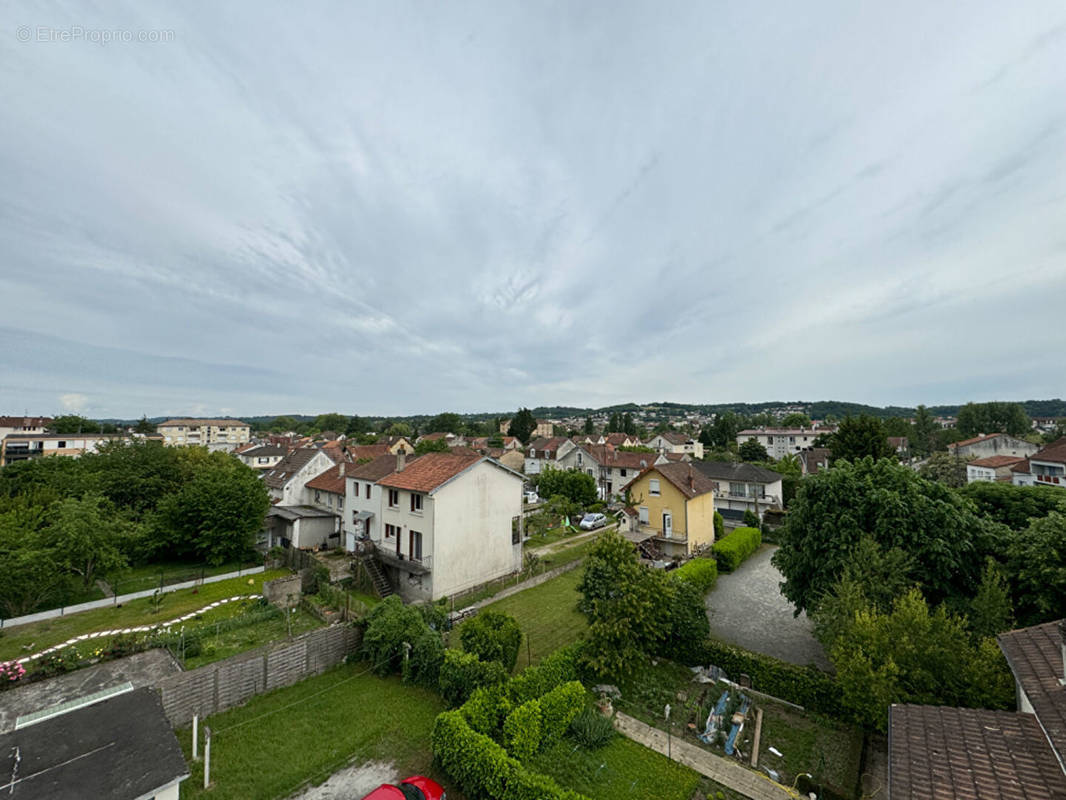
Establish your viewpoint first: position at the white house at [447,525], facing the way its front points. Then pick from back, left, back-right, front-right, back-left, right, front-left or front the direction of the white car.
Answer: back

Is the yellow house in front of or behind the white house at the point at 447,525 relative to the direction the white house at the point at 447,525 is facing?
behind

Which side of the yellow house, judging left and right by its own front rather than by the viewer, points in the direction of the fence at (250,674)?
front

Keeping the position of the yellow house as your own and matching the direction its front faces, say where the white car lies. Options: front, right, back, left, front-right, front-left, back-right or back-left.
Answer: right

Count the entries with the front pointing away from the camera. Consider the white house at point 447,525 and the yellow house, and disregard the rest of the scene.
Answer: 0

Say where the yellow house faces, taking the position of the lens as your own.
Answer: facing the viewer and to the left of the viewer

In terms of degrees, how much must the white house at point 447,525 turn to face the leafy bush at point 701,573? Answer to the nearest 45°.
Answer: approximately 135° to its left

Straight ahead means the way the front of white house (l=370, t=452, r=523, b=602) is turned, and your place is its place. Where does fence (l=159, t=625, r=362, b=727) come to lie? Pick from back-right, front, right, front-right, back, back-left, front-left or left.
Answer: front

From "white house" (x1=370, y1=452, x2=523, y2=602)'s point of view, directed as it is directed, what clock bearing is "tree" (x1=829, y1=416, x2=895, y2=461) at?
The tree is roughly at 7 o'clock from the white house.

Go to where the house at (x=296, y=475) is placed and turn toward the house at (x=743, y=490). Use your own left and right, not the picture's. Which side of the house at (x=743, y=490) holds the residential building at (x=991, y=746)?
right

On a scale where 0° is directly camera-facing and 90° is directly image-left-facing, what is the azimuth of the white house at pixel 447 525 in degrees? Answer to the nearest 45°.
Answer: approximately 45°

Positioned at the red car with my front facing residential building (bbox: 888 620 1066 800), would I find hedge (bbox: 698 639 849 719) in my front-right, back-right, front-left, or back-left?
front-left

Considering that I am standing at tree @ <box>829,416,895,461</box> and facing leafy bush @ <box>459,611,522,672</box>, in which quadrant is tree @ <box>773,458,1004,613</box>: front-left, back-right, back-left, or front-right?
front-left

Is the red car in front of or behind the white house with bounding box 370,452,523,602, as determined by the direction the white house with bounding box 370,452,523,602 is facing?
in front

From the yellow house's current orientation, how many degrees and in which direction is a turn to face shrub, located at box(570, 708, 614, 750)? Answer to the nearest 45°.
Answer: approximately 45° to its left

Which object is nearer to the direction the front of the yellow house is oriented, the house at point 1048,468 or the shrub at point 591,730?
the shrub

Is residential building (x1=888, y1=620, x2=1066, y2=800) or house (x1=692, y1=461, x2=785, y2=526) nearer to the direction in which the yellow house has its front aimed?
the residential building

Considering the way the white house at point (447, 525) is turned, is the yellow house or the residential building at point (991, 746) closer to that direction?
the residential building

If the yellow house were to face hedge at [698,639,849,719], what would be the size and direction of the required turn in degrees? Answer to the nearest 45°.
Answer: approximately 45° to its left
